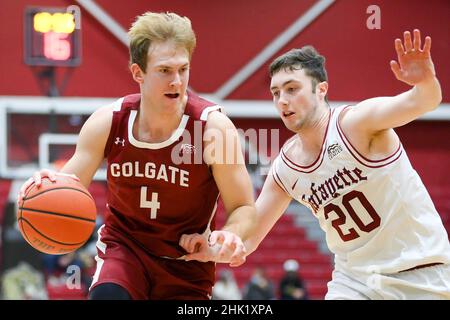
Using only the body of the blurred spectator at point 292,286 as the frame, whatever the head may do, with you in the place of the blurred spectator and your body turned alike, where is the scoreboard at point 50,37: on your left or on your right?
on your right

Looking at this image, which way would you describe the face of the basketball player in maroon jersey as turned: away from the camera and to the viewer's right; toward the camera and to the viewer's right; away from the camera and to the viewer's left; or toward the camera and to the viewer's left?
toward the camera and to the viewer's right

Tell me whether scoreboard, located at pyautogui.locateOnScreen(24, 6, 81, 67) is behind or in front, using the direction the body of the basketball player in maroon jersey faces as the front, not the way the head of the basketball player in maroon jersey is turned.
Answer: behind

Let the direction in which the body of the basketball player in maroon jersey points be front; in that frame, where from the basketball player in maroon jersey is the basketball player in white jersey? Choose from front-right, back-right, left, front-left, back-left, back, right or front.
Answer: left

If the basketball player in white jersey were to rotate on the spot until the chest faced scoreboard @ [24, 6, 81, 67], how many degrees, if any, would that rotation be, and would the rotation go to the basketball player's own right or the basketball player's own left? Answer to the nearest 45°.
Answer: approximately 90° to the basketball player's own right

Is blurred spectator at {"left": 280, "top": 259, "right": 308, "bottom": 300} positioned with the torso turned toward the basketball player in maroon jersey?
yes

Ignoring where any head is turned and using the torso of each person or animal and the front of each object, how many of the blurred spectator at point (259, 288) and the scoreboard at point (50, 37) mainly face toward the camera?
2

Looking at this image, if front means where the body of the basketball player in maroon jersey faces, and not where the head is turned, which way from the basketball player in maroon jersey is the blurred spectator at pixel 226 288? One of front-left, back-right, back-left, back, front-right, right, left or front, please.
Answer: back
